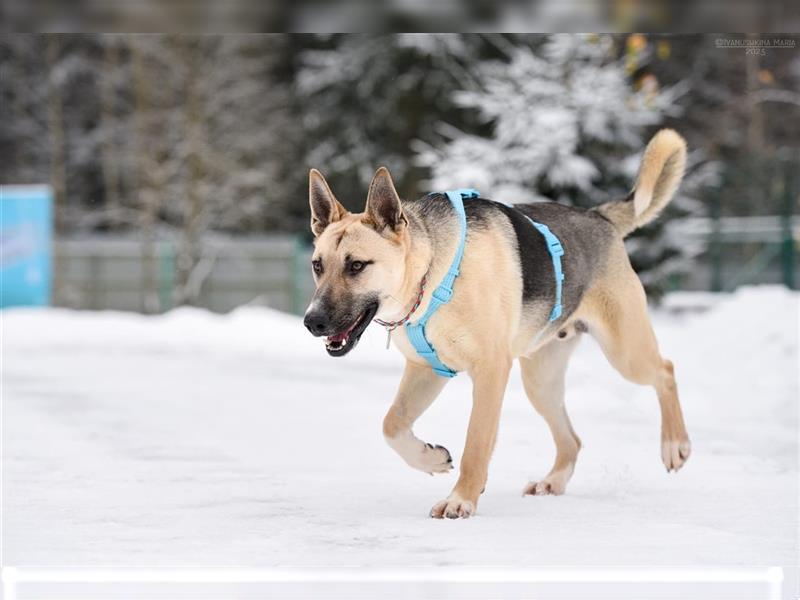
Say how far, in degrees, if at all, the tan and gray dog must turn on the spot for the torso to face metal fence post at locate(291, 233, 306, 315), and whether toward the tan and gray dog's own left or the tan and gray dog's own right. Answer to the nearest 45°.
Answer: approximately 135° to the tan and gray dog's own right

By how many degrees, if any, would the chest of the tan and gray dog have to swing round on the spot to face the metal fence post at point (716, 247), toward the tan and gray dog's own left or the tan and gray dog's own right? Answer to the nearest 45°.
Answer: approximately 135° to the tan and gray dog's own right

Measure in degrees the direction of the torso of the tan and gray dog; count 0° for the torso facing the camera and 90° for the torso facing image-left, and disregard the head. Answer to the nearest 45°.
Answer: approximately 45°

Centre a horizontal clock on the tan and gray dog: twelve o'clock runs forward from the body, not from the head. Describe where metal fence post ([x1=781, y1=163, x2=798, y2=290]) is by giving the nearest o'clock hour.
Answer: The metal fence post is roughly at 5 o'clock from the tan and gray dog.

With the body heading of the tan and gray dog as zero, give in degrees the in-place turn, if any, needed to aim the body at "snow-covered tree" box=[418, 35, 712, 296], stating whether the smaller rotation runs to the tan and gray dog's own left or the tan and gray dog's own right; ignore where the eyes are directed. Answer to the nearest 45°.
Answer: approximately 135° to the tan and gray dog's own right

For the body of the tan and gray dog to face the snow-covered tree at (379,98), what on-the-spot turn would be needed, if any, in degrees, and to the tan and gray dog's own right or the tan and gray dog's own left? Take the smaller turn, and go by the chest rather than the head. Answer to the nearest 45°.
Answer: approximately 135° to the tan and gray dog's own right

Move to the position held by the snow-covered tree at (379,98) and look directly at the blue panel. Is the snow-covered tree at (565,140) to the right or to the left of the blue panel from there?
left

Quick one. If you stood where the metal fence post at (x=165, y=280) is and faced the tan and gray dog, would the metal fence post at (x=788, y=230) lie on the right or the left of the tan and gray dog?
left
